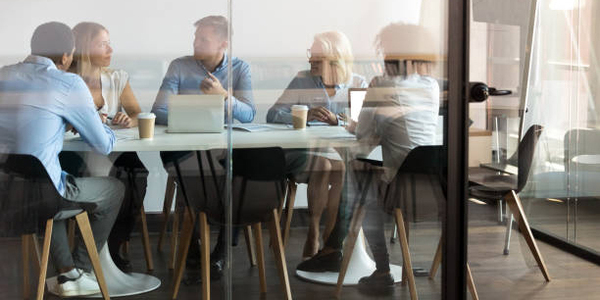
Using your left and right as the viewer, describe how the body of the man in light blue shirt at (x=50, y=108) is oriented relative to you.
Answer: facing away from the viewer and to the right of the viewer

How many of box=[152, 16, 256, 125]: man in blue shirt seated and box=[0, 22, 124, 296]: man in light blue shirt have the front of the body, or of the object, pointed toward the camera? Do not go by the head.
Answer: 1

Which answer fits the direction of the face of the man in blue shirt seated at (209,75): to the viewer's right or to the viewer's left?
to the viewer's left

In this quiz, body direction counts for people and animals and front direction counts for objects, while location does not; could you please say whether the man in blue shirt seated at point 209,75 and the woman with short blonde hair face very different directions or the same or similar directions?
same or similar directions

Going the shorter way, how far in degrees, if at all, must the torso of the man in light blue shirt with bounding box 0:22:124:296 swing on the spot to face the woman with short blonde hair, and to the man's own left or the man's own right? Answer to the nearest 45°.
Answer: approximately 45° to the man's own right

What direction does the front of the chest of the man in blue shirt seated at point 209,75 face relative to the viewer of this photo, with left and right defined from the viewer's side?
facing the viewer

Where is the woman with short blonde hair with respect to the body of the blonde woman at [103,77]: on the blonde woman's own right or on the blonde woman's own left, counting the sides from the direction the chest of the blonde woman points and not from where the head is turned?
on the blonde woman's own left

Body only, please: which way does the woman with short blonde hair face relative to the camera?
toward the camera

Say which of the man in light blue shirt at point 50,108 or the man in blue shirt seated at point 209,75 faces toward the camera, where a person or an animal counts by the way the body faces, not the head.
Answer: the man in blue shirt seated

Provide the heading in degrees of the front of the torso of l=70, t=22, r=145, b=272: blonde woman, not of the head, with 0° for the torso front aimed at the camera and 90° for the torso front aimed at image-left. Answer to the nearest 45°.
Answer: approximately 315°

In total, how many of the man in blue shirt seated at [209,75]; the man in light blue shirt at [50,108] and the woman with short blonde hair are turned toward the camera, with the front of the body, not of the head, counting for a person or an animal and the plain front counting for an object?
2
